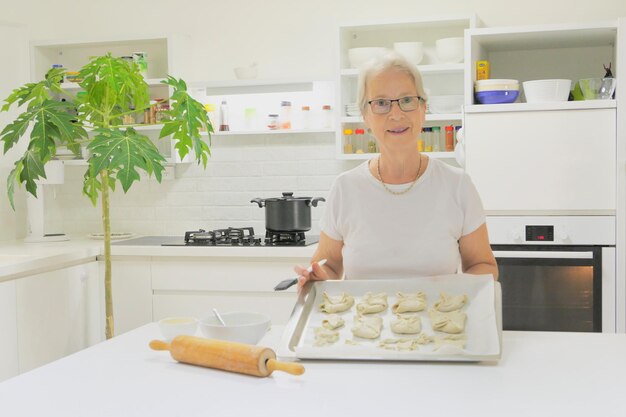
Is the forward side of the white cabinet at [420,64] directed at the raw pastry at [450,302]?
yes

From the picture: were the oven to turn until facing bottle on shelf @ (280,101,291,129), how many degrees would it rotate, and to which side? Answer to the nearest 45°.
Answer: approximately 90° to its right

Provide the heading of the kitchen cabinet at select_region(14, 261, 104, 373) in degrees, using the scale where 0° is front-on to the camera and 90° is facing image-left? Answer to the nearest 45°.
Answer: approximately 315°

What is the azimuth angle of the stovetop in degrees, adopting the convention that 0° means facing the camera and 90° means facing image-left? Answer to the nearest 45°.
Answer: approximately 0°

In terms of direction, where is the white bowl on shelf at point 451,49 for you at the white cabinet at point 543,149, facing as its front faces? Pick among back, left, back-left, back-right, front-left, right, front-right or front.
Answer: back-right

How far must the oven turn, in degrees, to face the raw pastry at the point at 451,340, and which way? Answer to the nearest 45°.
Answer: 0° — it already faces it
